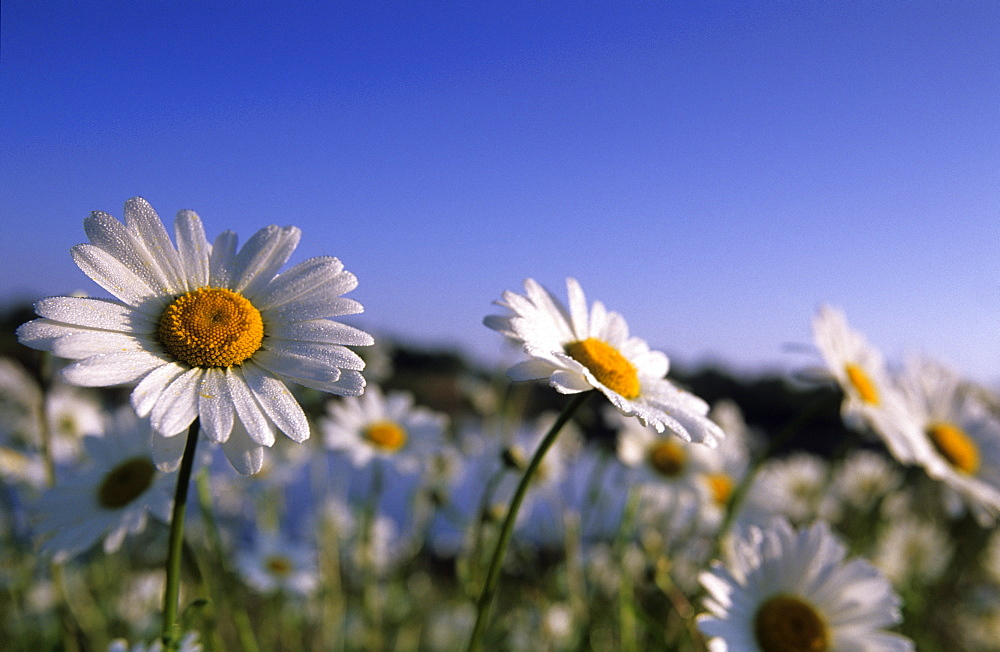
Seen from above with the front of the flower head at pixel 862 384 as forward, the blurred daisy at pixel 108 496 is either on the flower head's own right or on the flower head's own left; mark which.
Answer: on the flower head's own right

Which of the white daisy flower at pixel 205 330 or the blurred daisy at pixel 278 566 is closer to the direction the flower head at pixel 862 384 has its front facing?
the white daisy flower

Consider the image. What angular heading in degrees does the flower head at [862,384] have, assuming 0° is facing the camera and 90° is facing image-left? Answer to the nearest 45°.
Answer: approximately 315°

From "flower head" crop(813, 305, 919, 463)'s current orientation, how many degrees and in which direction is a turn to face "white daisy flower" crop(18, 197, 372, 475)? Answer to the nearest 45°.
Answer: approximately 90° to its right
